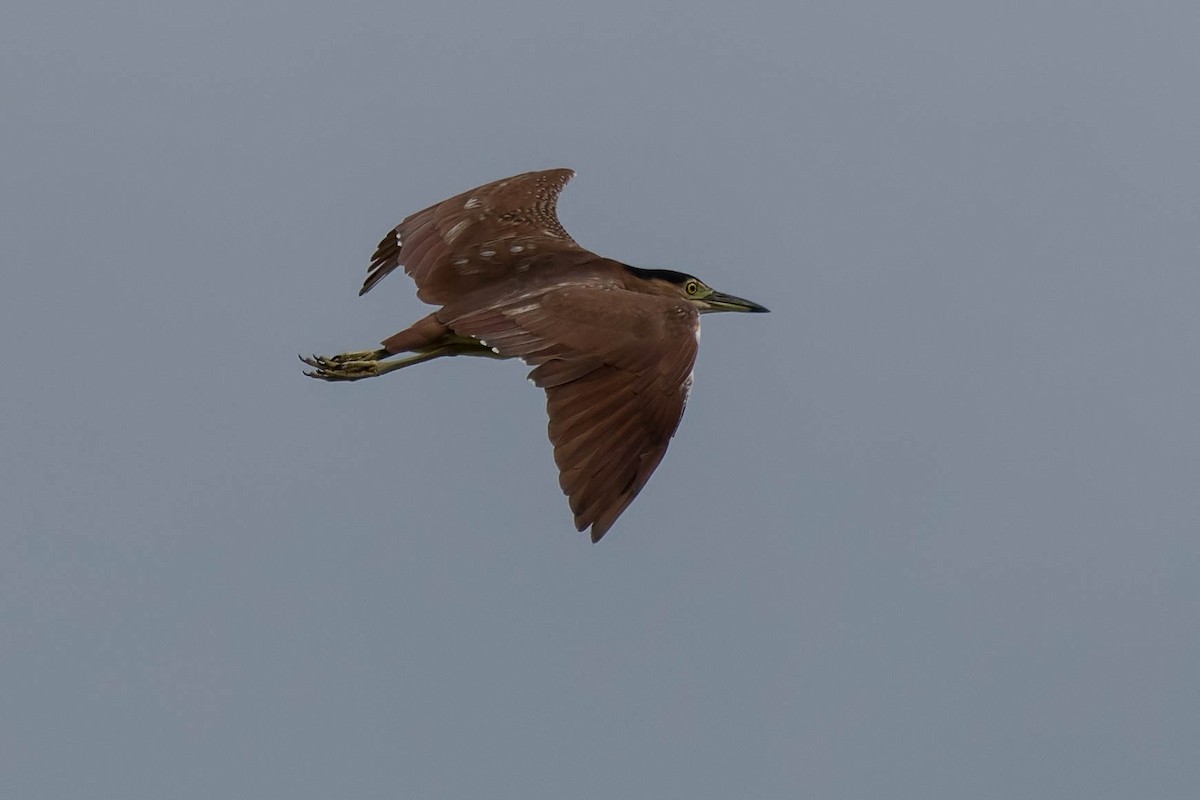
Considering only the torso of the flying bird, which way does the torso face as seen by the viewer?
to the viewer's right
